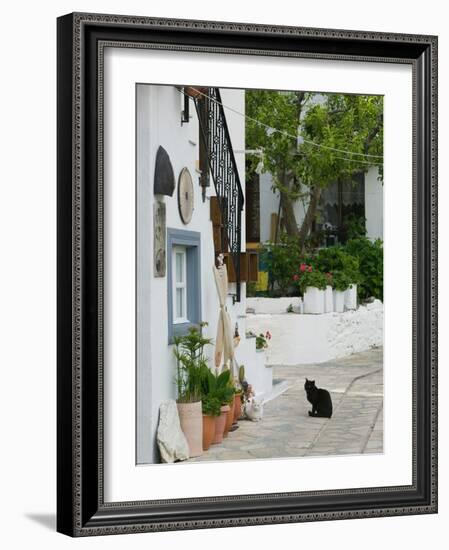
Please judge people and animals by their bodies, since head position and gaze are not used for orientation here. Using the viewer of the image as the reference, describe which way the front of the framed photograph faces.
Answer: facing the viewer and to the right of the viewer
